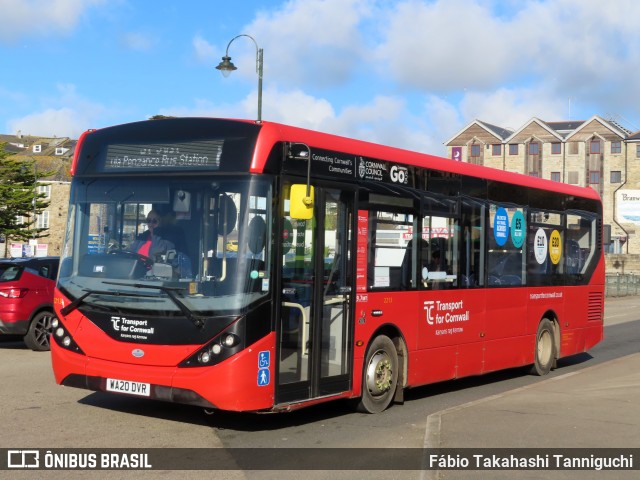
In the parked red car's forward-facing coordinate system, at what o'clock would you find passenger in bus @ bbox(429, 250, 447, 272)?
The passenger in bus is roughly at 3 o'clock from the parked red car.

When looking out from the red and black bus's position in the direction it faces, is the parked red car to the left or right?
on its right

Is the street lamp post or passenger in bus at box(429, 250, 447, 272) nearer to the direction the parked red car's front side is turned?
the street lamp post

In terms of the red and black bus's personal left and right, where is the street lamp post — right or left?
on its right

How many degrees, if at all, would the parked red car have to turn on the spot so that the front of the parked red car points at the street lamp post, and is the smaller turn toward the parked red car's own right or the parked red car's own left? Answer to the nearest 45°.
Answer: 0° — it already faces it

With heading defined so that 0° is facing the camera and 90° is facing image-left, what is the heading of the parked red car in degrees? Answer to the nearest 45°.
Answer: approximately 225°

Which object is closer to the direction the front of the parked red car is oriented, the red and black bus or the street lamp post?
the street lamp post

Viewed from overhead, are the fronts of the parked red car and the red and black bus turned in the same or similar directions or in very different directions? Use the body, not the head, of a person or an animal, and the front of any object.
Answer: very different directions
